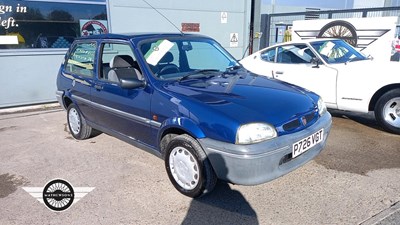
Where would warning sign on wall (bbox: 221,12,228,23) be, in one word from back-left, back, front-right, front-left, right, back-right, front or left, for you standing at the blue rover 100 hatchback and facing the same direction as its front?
back-left

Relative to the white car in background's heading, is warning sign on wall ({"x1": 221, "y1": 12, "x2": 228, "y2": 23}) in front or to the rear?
to the rear

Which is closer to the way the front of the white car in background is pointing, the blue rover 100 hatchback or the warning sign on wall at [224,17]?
the blue rover 100 hatchback

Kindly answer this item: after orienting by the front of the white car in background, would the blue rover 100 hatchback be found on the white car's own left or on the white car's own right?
on the white car's own right

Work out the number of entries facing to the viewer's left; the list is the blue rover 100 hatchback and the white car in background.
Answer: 0

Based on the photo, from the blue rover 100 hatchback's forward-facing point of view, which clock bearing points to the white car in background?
The white car in background is roughly at 9 o'clock from the blue rover 100 hatchback.

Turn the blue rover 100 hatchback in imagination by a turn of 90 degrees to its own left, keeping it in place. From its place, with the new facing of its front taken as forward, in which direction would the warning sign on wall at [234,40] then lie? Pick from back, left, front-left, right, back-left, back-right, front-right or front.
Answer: front-left

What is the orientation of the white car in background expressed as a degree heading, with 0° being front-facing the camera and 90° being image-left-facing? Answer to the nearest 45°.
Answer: approximately 315°

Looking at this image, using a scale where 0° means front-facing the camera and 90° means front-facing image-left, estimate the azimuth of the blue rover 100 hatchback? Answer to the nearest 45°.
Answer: approximately 315°
